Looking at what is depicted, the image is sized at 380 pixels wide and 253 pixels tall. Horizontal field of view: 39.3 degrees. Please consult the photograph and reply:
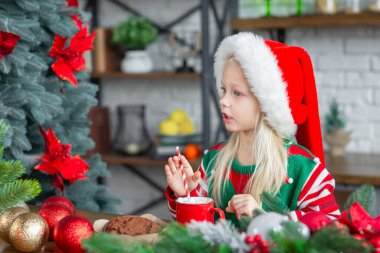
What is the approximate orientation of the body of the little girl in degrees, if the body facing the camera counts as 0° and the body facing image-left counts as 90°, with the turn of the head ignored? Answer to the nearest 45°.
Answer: approximately 45°

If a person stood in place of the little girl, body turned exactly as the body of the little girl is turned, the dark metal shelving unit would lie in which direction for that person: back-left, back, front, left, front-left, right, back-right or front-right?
back-right

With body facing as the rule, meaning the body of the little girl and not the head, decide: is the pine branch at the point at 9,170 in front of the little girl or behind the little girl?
in front

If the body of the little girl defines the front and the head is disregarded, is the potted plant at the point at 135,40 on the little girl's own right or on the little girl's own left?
on the little girl's own right

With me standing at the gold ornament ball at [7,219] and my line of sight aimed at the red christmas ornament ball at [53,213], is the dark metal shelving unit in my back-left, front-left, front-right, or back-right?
front-left

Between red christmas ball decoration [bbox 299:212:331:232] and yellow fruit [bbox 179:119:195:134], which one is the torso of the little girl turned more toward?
the red christmas ball decoration

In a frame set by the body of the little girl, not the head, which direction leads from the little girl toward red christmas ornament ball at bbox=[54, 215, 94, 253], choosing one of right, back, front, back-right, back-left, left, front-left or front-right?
front

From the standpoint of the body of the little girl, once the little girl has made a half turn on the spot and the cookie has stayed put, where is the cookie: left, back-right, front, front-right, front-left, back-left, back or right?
back

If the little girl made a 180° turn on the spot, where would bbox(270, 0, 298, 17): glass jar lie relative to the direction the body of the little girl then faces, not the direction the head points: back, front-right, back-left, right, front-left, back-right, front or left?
front-left

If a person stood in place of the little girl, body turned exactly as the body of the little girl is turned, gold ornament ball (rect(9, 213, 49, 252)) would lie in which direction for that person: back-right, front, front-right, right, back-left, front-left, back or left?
front

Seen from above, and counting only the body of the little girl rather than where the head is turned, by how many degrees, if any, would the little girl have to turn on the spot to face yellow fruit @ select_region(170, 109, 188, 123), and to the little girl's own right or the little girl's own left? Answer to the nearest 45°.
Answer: approximately 135° to the little girl's own right
